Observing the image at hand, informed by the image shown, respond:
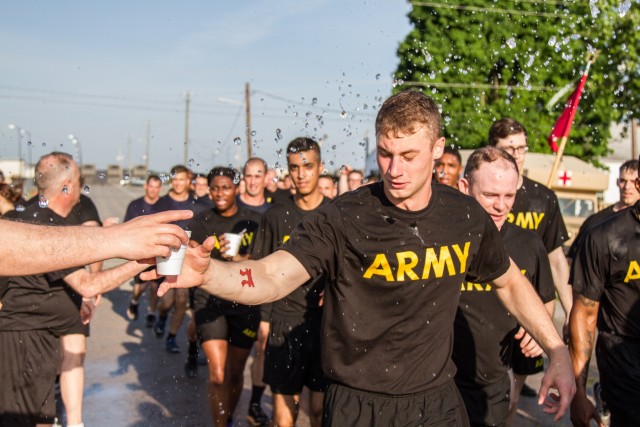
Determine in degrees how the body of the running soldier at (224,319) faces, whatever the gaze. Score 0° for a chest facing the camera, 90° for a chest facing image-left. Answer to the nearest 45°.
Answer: approximately 0°

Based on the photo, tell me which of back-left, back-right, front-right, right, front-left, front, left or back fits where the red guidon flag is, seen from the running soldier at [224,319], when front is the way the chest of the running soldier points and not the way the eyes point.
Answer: back-left

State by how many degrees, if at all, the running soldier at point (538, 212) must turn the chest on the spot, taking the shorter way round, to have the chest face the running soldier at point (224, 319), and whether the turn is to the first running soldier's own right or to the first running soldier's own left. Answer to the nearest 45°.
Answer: approximately 90° to the first running soldier's own right

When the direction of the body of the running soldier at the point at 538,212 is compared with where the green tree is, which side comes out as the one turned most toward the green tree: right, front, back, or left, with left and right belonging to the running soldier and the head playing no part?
back

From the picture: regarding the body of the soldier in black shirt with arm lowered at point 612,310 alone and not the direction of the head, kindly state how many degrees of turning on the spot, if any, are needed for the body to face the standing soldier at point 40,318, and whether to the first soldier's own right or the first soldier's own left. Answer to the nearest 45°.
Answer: approximately 90° to the first soldier's own right

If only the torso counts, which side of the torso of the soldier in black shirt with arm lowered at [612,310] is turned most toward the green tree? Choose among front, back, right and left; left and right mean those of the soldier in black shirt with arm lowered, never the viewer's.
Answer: back

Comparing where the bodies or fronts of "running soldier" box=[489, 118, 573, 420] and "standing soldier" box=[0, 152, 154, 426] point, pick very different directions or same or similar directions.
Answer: very different directions
